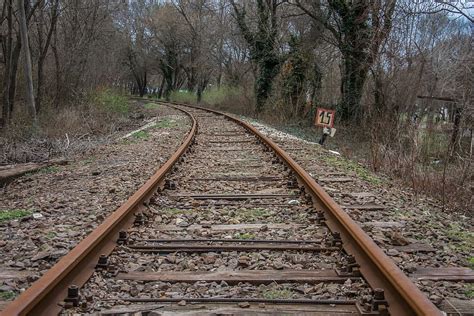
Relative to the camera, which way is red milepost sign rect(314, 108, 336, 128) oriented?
toward the camera

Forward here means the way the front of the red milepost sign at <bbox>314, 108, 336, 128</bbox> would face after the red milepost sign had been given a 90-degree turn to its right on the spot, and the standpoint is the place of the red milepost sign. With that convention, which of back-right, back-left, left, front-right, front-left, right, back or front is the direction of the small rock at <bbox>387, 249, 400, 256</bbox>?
left

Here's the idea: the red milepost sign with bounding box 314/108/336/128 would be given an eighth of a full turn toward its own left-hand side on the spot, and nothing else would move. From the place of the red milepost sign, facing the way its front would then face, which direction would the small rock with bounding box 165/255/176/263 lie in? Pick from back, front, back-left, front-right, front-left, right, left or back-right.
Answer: front-right

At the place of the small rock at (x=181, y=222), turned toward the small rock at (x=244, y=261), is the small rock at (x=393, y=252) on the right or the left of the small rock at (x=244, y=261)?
left

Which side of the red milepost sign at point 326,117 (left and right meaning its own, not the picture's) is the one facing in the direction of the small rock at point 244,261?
front

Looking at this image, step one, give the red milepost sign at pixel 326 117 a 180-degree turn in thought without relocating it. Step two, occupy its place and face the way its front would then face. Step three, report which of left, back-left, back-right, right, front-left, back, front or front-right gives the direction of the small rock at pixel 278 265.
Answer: back

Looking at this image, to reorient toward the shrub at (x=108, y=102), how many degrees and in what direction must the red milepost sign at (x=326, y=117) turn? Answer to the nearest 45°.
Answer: approximately 135° to its right

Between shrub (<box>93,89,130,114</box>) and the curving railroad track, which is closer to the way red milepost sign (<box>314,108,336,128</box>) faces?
the curving railroad track

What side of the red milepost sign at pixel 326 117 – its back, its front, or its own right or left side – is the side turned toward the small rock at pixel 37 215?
front

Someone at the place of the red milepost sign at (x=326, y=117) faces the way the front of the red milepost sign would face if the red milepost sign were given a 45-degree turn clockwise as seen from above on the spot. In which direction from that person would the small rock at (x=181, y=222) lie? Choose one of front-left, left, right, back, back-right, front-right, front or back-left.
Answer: front-left

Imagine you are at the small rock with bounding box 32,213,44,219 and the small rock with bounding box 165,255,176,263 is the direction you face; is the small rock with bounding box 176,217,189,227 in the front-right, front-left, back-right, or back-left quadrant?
front-left

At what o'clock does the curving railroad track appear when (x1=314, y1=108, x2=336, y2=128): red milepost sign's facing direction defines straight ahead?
The curving railroad track is roughly at 12 o'clock from the red milepost sign.
